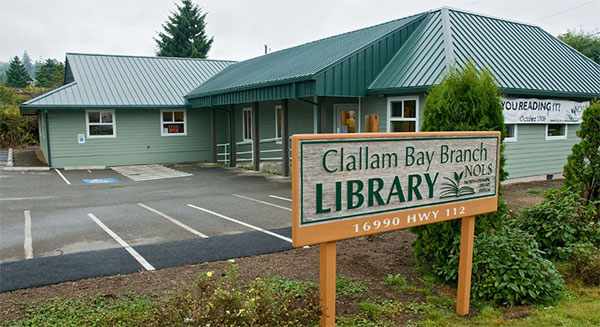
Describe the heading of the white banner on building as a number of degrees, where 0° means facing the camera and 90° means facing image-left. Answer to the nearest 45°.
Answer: approximately 315°

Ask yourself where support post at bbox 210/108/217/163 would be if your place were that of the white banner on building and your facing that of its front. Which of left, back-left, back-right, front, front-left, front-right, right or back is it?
back-right

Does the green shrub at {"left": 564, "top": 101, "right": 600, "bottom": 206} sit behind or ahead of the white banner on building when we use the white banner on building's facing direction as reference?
ahead

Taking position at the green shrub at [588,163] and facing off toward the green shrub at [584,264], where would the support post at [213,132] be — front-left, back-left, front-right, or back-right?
back-right

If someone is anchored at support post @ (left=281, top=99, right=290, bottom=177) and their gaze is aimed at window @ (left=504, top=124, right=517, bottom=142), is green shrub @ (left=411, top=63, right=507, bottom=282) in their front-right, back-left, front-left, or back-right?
front-right

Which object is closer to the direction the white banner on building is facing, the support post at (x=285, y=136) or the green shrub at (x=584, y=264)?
the green shrub

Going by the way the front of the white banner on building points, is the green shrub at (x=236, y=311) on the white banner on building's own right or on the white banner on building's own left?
on the white banner on building's own right

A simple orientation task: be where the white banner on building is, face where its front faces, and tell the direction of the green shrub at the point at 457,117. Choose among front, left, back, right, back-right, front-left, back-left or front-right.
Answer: front-right

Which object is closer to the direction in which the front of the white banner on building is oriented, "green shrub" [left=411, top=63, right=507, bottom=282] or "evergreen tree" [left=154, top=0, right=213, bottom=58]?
the green shrub

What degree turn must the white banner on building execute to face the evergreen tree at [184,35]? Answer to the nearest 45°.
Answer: approximately 180°

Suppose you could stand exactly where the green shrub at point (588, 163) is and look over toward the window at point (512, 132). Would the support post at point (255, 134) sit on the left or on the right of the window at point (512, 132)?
left

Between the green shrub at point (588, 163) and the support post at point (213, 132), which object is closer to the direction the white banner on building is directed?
the green shrub

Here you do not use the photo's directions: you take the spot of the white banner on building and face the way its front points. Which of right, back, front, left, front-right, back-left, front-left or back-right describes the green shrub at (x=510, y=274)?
front-right

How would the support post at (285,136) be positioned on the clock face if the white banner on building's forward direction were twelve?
The support post is roughly at 4 o'clock from the white banner on building.

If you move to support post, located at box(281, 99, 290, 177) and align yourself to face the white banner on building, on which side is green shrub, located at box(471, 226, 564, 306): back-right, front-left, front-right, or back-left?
front-right

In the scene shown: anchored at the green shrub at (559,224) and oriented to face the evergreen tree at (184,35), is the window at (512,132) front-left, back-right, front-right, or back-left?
front-right
